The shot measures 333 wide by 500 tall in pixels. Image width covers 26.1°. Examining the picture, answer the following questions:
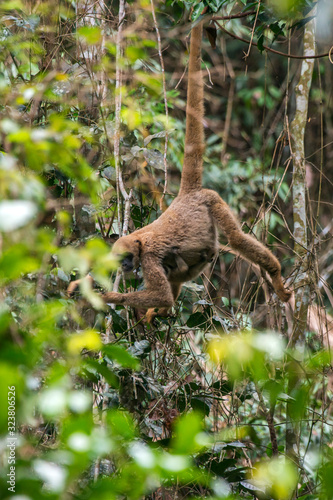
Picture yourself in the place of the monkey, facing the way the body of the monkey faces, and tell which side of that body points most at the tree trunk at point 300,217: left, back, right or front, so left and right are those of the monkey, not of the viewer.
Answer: back

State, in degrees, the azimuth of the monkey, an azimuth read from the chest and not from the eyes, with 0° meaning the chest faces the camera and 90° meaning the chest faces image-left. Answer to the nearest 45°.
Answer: approximately 90°
